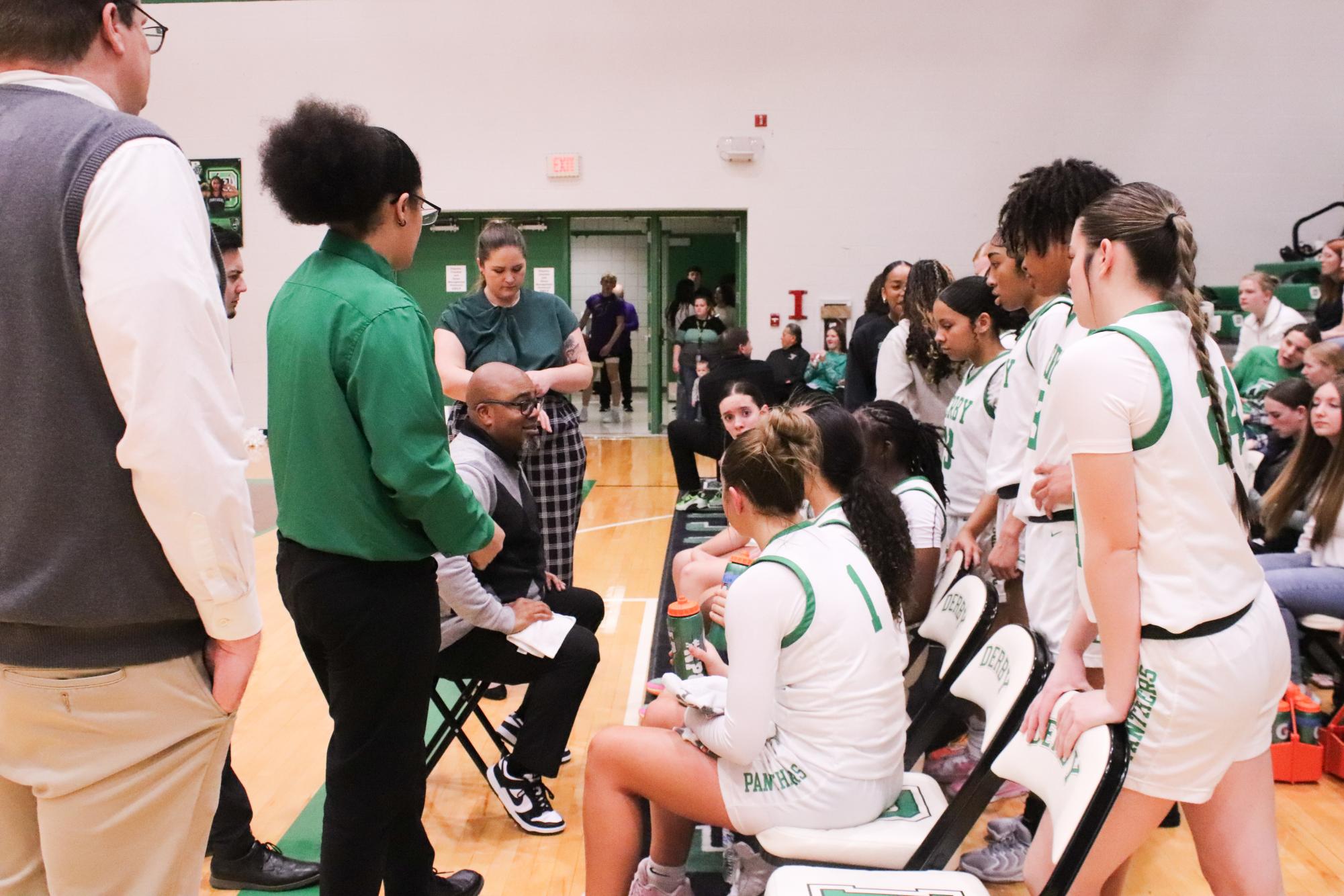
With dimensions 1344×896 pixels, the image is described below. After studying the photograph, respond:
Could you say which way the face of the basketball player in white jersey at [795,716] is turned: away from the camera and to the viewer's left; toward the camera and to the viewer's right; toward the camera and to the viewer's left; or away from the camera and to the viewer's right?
away from the camera and to the viewer's left

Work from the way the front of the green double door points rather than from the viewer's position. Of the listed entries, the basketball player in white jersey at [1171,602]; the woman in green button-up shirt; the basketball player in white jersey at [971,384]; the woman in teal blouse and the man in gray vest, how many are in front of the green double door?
5

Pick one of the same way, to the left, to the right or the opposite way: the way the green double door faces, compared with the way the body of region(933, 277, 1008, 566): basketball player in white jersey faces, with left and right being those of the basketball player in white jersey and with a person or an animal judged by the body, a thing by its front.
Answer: to the left

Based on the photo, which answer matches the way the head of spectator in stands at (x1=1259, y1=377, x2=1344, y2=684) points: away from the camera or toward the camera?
toward the camera

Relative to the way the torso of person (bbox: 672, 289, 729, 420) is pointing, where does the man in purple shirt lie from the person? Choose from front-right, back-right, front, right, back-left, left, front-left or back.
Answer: back-right

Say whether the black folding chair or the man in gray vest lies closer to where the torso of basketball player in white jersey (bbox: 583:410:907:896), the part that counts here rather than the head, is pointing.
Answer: the black folding chair

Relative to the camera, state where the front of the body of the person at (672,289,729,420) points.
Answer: toward the camera

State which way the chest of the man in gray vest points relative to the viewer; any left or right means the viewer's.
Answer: facing away from the viewer and to the right of the viewer

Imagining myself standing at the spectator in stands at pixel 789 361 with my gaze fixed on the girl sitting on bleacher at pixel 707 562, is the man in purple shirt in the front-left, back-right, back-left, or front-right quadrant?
back-right

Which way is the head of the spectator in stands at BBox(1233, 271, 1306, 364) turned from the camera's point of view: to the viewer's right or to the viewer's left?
to the viewer's left

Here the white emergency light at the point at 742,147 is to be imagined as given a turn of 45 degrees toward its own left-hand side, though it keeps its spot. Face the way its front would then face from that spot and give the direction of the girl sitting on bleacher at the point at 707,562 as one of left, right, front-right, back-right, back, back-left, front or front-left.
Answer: front-right

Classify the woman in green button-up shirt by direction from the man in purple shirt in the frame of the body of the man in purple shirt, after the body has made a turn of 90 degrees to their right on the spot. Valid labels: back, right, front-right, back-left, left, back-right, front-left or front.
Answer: left

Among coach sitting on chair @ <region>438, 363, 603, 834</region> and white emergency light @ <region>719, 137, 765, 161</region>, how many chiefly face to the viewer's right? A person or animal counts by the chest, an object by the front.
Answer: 1

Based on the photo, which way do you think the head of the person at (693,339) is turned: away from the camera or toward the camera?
toward the camera

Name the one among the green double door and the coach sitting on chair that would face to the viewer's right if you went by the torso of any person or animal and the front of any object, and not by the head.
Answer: the coach sitting on chair

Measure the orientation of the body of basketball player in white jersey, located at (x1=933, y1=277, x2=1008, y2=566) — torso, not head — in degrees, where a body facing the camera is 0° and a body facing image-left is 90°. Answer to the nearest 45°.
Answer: approximately 45°

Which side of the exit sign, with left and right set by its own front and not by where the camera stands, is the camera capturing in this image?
front
